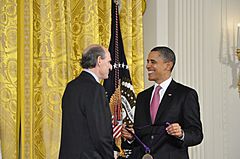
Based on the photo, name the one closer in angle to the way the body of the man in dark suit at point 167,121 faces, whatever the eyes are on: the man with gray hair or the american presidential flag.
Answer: the man with gray hair

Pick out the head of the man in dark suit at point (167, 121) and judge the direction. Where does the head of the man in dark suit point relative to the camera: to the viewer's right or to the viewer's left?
to the viewer's left

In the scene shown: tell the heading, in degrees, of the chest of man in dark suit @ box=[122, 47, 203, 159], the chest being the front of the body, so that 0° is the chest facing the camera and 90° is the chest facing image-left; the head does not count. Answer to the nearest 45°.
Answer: approximately 45°

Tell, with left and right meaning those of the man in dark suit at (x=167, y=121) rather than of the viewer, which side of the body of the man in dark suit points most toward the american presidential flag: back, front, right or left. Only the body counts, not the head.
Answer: right

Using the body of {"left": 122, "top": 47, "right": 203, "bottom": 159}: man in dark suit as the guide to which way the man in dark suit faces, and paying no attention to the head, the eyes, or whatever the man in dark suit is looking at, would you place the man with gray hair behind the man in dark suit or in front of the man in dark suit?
in front

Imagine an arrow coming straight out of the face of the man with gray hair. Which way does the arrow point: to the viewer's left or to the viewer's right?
to the viewer's right
